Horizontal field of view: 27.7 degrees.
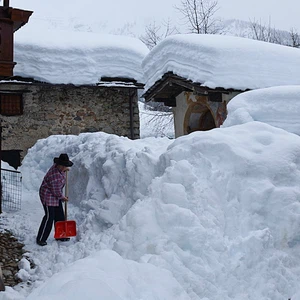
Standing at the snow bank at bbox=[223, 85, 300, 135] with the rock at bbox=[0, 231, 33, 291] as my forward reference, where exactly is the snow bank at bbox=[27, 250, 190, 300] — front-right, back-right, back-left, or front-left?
front-left

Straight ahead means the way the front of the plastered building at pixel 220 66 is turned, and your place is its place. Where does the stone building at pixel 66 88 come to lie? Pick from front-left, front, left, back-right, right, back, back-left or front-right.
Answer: right

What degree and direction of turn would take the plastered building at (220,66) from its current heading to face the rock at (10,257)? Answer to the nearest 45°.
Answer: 0° — it already faces it

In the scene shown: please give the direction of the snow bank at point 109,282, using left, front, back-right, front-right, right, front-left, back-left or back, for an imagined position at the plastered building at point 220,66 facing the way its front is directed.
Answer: front-left

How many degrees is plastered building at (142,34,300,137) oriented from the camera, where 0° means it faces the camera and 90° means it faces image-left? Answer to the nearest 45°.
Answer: approximately 45°

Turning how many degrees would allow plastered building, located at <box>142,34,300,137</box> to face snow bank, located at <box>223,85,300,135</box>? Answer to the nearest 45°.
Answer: approximately 45° to its left

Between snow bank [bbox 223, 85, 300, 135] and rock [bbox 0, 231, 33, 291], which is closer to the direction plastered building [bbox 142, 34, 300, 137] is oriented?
the rock

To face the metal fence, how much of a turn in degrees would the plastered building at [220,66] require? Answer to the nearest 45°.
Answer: approximately 45° to its right
